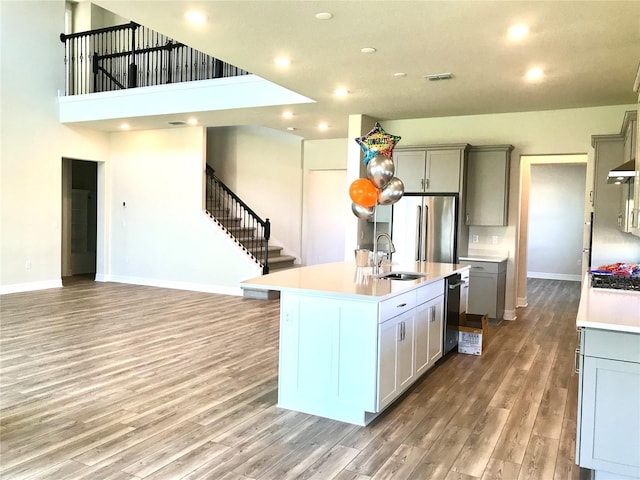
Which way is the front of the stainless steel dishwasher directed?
to the viewer's right

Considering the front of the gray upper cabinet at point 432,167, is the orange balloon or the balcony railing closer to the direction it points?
the orange balloon

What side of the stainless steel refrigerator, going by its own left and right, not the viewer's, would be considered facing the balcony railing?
right

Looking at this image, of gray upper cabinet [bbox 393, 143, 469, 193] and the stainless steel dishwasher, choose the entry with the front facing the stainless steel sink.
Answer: the gray upper cabinet

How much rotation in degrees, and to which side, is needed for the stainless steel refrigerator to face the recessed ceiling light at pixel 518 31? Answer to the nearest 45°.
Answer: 0° — it already faces it

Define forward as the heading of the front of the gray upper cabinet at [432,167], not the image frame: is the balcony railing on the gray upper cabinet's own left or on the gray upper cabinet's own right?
on the gray upper cabinet's own right

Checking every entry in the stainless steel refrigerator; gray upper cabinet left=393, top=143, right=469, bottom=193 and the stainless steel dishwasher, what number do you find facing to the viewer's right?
1

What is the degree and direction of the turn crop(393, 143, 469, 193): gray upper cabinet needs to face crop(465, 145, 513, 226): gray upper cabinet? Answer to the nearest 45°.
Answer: approximately 90° to its left

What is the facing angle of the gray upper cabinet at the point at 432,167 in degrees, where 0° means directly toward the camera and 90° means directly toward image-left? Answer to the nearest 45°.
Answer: approximately 0°

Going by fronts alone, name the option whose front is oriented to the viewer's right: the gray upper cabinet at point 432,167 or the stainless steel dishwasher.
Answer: the stainless steel dishwasher

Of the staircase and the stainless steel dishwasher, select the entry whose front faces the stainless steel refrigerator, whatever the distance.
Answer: the staircase

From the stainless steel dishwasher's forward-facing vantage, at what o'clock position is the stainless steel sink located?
The stainless steel sink is roughly at 4 o'clock from the stainless steel dishwasher.

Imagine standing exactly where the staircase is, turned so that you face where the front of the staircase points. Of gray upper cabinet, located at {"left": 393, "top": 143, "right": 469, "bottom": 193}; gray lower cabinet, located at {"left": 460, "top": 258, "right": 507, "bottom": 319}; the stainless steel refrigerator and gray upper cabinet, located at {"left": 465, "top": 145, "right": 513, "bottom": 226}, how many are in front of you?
4

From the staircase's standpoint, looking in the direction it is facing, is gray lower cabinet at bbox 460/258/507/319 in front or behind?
in front

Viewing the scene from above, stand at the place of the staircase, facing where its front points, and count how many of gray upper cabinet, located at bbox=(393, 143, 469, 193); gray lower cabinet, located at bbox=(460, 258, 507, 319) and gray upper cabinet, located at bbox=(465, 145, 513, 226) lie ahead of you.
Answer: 3

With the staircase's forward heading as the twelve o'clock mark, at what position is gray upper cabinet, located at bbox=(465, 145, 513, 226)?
The gray upper cabinet is roughly at 12 o'clock from the staircase.

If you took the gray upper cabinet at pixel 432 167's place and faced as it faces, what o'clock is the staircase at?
The staircase is roughly at 4 o'clock from the gray upper cabinet.
